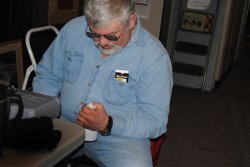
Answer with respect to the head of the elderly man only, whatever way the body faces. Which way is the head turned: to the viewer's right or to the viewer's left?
to the viewer's left

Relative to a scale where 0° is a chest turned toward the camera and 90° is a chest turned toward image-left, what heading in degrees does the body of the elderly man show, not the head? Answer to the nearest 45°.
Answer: approximately 45°
